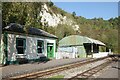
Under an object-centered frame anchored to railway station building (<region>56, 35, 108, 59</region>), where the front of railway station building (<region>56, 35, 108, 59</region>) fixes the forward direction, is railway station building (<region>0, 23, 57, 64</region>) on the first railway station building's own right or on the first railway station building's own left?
on the first railway station building's own right

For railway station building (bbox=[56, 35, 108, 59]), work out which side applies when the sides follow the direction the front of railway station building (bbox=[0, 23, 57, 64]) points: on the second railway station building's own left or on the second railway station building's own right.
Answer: on the second railway station building's own left

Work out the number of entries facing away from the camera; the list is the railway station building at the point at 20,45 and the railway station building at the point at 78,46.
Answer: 0

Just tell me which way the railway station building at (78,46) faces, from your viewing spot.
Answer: facing the viewer and to the right of the viewer

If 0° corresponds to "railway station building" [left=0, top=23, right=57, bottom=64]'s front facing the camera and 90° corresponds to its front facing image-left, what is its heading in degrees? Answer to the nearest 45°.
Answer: approximately 315°
